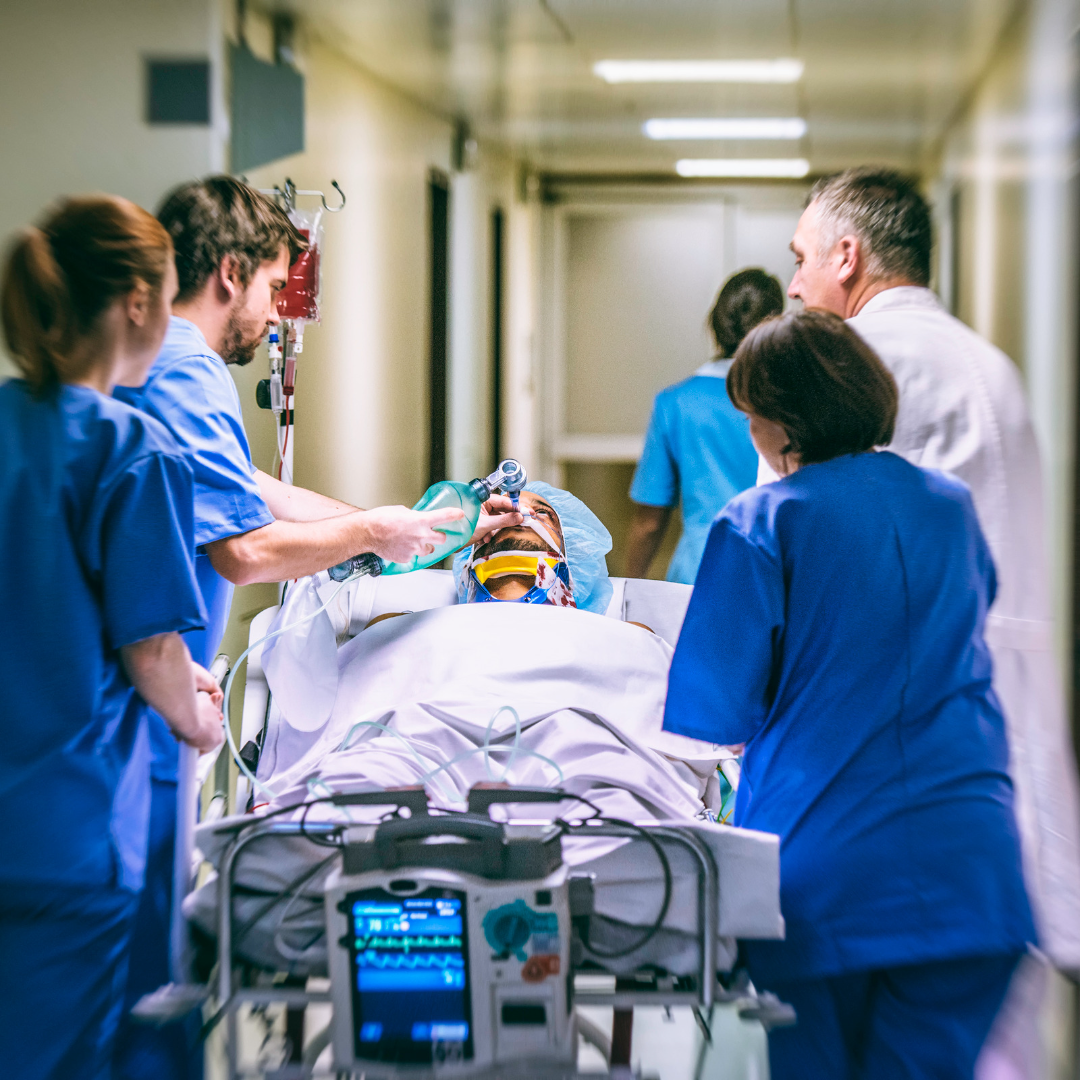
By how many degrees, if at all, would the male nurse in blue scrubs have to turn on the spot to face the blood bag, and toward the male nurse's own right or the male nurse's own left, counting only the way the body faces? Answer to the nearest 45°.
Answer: approximately 90° to the male nurse's own left

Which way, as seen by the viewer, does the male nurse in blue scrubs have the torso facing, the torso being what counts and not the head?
to the viewer's right

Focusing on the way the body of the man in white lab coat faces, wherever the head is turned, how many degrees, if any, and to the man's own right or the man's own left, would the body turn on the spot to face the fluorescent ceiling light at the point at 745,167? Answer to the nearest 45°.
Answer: approximately 45° to the man's own right

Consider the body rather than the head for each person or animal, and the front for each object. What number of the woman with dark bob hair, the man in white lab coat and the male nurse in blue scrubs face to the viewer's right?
1

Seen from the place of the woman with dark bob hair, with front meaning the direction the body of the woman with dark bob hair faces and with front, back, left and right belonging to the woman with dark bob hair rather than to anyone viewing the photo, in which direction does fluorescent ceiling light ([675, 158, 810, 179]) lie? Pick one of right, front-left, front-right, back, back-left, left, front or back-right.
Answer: front-right

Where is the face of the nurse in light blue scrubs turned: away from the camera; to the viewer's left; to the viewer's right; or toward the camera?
away from the camera

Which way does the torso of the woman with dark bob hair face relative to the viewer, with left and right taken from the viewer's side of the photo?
facing away from the viewer and to the left of the viewer

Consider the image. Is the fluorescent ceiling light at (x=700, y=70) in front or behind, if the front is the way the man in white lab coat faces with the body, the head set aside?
in front

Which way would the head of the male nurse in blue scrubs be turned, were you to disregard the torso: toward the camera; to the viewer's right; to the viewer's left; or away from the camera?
to the viewer's right

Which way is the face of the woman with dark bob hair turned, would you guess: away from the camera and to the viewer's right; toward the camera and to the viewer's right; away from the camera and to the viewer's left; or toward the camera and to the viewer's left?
away from the camera and to the viewer's left
